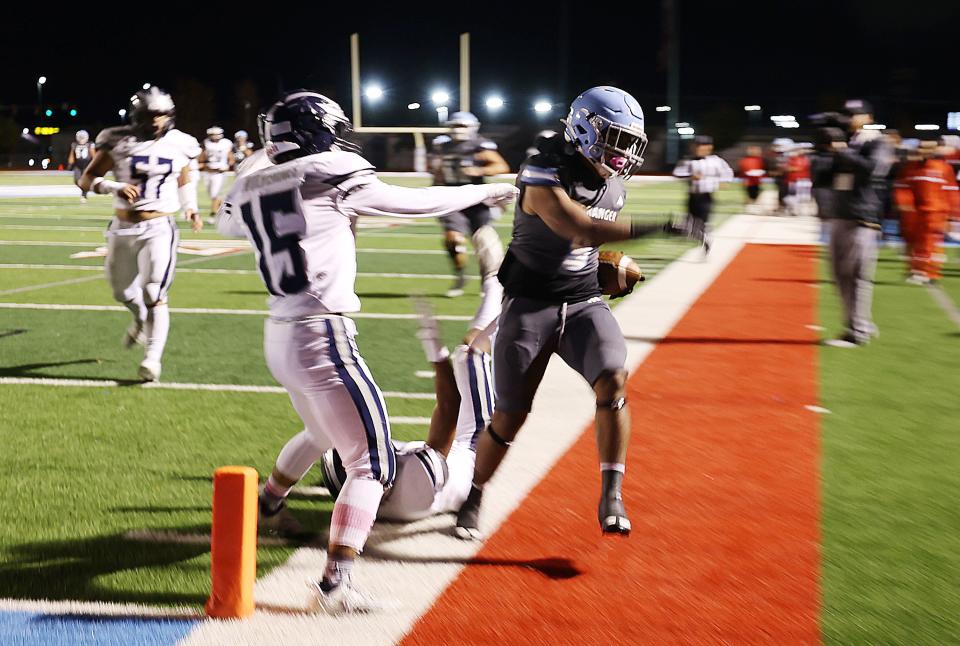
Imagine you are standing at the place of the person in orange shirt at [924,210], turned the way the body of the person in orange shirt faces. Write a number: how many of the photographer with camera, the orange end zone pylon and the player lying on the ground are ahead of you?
3

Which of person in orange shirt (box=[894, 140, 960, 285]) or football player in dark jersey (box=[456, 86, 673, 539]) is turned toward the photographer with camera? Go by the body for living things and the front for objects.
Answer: the person in orange shirt

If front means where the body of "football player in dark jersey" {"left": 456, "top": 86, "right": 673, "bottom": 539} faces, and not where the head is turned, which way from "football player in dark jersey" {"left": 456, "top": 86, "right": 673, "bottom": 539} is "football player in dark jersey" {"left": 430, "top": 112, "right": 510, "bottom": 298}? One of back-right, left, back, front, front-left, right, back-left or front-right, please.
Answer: back-left

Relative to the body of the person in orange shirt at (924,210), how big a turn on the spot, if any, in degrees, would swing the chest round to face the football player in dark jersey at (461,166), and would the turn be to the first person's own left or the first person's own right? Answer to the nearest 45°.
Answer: approximately 45° to the first person's own right

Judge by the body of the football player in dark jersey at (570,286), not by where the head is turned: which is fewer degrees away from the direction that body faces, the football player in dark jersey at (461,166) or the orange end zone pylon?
the orange end zone pylon

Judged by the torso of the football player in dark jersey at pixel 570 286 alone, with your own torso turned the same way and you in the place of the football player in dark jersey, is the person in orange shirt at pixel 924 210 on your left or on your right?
on your left

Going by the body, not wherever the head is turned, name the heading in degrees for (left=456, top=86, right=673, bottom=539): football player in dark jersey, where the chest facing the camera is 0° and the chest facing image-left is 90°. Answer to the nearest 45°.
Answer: approximately 315°
